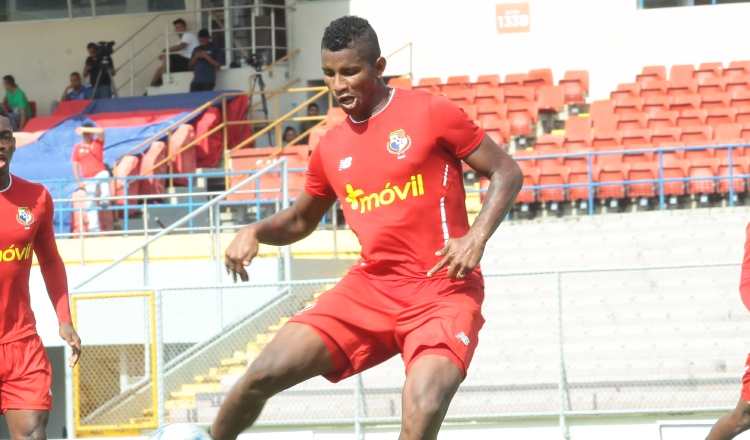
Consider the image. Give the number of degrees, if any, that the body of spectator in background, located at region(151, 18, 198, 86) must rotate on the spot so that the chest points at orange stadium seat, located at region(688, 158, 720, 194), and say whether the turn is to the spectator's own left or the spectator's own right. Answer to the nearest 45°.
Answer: approximately 135° to the spectator's own left

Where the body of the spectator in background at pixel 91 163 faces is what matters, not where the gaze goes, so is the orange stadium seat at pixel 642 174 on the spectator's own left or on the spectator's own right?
on the spectator's own left

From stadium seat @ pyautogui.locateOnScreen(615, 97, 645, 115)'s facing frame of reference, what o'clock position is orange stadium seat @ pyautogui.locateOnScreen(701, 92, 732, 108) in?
The orange stadium seat is roughly at 9 o'clock from the stadium seat.

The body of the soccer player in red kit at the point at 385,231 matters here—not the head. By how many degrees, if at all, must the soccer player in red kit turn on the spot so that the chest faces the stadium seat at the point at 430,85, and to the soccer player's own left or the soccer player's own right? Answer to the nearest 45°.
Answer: approximately 135° to the soccer player's own right

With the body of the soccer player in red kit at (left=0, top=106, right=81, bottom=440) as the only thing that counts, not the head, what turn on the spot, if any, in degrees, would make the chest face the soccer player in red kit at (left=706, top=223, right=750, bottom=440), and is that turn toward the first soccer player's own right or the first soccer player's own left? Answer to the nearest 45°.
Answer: approximately 90° to the first soccer player's own left

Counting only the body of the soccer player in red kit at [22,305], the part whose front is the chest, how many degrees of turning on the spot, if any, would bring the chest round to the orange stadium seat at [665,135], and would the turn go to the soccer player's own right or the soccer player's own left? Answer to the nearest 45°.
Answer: approximately 135° to the soccer player's own left

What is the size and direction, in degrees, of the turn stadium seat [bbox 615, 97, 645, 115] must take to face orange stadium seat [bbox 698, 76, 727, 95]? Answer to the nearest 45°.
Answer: approximately 135° to its left

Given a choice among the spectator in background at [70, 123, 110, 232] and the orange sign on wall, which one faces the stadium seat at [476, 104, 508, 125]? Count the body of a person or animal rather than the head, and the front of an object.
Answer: the orange sign on wall

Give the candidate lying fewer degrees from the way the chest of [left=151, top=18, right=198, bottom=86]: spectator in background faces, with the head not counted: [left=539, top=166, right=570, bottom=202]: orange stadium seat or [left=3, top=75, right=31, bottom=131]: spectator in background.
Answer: the spectator in background

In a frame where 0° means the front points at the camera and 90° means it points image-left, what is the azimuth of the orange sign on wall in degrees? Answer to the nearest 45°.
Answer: approximately 0°

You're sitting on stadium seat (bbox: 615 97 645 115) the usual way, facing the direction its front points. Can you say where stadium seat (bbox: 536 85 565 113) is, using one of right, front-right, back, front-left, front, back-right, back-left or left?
back-right
